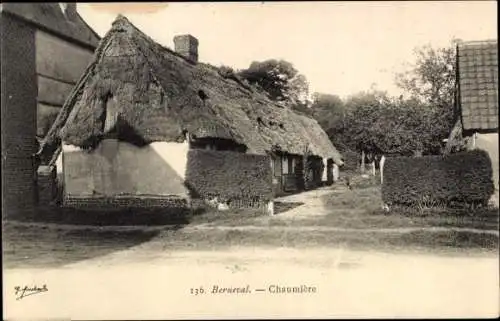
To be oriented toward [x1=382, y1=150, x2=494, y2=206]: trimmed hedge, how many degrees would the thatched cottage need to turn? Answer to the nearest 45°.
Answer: approximately 45° to its left

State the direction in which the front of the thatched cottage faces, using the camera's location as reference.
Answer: facing the viewer and to the right of the viewer

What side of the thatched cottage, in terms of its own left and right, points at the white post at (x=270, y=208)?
front

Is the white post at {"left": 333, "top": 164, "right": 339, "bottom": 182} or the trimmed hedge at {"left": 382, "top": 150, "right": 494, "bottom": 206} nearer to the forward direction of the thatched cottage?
the trimmed hedge

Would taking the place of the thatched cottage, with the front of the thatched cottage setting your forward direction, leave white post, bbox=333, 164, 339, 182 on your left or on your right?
on your left
